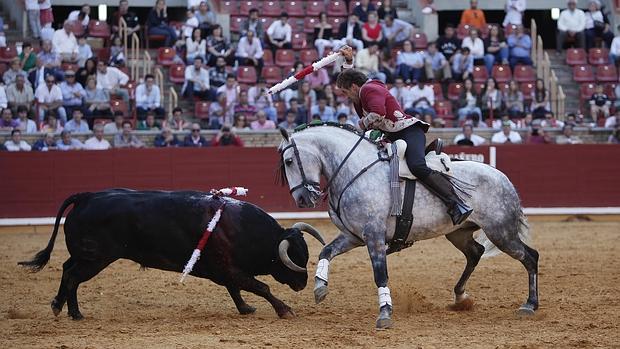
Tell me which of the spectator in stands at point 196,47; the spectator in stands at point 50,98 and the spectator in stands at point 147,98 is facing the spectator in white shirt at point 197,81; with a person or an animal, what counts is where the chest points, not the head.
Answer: the spectator in stands at point 196,47

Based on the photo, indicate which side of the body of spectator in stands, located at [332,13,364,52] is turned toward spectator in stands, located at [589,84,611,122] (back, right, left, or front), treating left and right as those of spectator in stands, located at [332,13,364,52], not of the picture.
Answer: left

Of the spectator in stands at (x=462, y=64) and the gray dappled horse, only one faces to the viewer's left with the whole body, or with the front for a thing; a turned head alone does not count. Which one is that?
the gray dappled horse

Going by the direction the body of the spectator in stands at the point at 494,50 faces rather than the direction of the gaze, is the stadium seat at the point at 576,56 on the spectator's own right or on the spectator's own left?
on the spectator's own left

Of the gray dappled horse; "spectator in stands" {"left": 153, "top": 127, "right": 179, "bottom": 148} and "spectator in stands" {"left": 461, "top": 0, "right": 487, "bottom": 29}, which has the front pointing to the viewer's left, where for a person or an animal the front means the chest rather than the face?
the gray dappled horse

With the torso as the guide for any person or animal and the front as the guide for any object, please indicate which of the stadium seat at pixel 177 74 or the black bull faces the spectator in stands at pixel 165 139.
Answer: the stadium seat

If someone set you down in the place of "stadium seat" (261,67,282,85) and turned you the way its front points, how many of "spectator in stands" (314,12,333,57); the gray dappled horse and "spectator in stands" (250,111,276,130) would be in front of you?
2

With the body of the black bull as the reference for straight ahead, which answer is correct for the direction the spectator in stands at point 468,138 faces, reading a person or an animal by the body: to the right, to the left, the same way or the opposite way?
to the right
